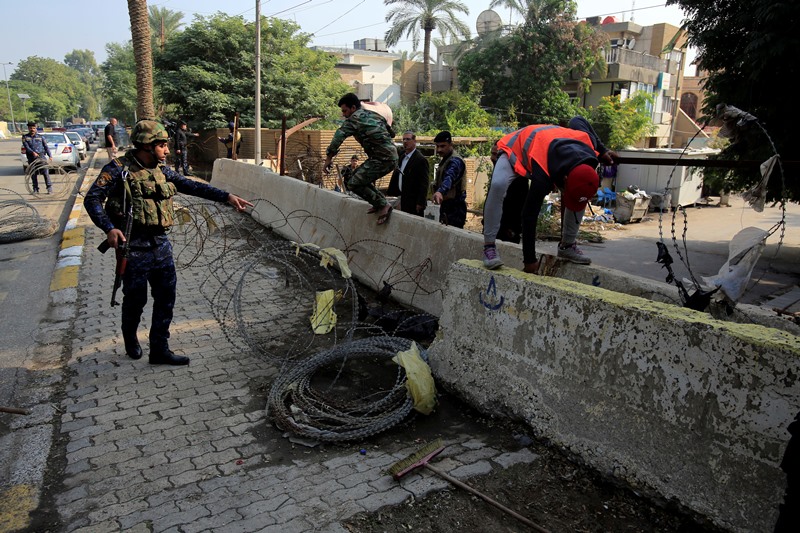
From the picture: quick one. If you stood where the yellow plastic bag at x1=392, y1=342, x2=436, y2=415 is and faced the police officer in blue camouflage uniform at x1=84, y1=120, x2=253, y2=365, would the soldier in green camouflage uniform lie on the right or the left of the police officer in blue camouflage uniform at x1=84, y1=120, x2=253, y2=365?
right

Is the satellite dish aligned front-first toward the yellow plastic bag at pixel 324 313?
yes

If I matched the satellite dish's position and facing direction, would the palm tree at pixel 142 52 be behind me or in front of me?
in front

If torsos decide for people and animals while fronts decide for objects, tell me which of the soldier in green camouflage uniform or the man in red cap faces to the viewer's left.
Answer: the soldier in green camouflage uniform

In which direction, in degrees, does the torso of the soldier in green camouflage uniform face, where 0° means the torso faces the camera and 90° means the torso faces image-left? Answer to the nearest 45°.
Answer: approximately 90°

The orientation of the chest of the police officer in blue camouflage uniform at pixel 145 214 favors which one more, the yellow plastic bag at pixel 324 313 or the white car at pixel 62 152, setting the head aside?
the yellow plastic bag

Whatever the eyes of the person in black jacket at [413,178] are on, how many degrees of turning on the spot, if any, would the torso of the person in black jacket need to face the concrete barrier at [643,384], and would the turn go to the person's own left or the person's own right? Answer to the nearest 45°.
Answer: approximately 45° to the person's own left

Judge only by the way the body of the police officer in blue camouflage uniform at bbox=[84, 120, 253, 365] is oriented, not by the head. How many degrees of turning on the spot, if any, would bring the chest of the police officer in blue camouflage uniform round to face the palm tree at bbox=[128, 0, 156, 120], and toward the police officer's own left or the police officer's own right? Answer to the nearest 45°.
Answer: approximately 135° to the police officer's own left

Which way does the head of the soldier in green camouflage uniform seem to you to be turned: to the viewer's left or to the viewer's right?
to the viewer's left

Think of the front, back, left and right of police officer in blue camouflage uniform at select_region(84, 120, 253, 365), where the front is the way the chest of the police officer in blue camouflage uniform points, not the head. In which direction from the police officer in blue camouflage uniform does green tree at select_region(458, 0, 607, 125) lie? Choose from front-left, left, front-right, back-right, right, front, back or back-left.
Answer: left

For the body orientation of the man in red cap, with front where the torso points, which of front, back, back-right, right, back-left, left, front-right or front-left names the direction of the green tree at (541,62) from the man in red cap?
back-left

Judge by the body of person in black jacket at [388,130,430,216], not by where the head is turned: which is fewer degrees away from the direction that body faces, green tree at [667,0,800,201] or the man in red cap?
the man in red cap

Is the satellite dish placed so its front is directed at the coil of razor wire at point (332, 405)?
yes
